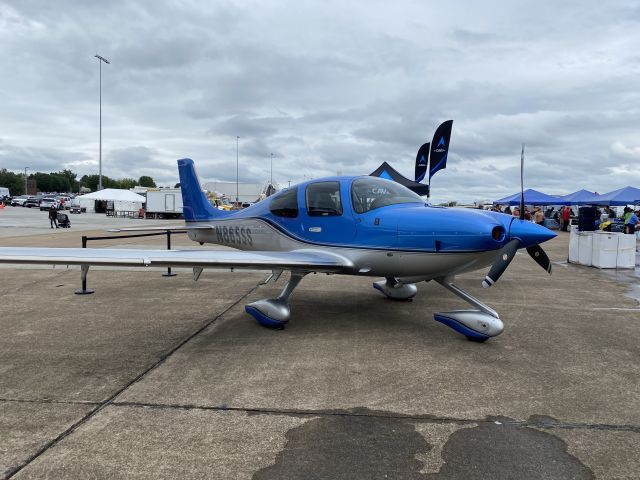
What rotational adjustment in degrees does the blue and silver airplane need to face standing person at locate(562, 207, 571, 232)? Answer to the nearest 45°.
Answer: approximately 90° to its left

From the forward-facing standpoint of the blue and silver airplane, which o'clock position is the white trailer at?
The white trailer is roughly at 7 o'clock from the blue and silver airplane.

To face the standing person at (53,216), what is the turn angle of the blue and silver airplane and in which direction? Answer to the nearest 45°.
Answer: approximately 180°

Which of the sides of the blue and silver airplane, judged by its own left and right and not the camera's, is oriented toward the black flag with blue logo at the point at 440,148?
left

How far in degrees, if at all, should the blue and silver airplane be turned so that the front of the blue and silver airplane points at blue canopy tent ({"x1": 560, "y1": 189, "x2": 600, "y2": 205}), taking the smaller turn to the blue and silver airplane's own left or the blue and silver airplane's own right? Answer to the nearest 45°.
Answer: approximately 90° to the blue and silver airplane's own left

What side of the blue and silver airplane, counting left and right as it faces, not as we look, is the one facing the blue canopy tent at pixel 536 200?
left

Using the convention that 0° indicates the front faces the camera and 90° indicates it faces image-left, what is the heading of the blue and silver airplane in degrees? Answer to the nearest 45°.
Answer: approximately 315°

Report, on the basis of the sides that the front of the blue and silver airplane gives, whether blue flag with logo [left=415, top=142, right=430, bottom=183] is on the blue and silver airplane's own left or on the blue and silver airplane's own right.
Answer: on the blue and silver airplane's own left

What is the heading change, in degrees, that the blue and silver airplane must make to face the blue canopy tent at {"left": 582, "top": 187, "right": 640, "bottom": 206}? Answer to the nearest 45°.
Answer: approximately 90° to its left
